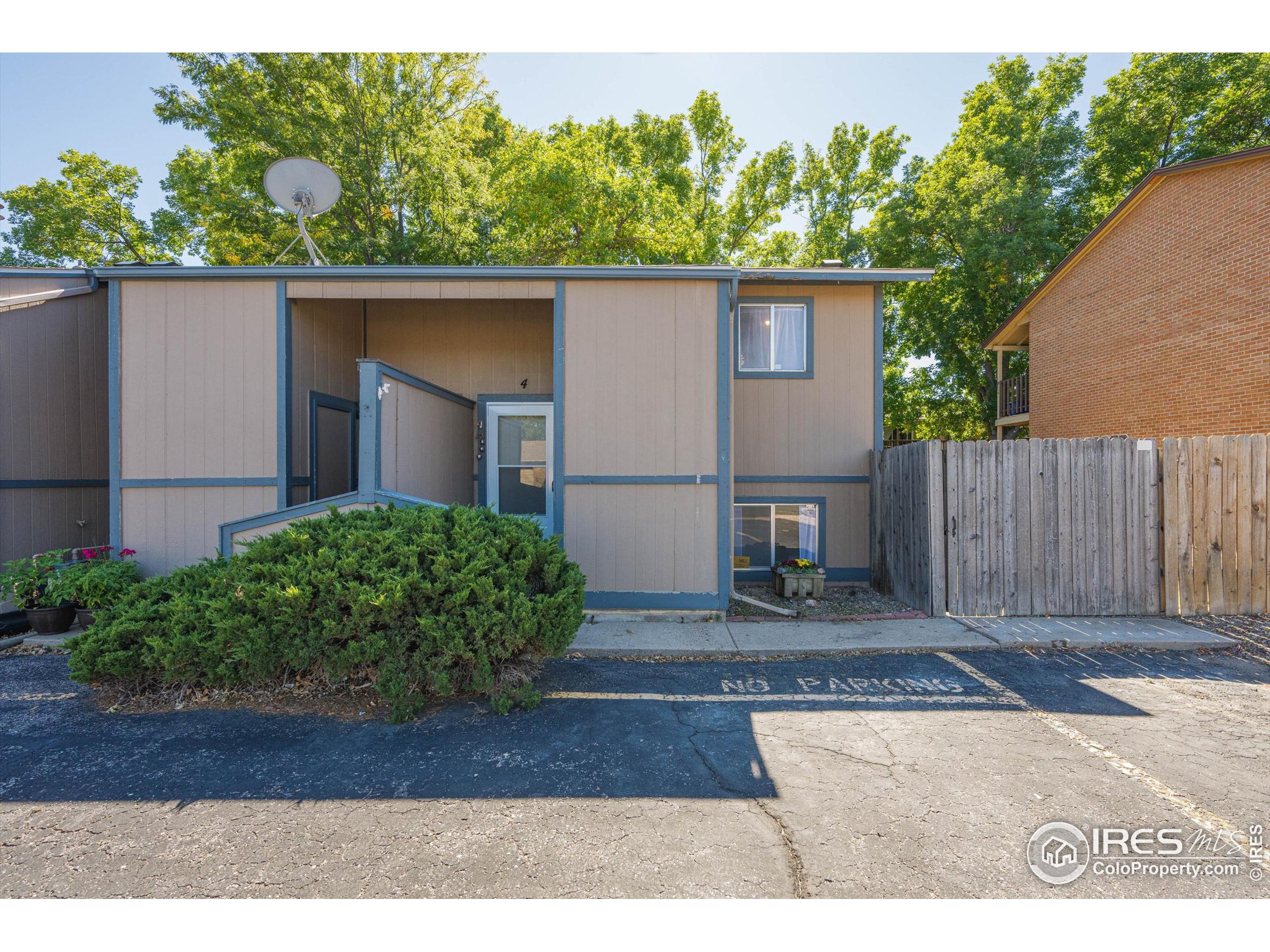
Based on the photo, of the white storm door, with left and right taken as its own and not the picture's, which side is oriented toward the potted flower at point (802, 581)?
left

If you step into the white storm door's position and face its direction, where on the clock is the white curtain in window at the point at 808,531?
The white curtain in window is roughly at 9 o'clock from the white storm door.

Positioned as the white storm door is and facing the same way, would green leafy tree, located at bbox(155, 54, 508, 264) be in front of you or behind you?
behind

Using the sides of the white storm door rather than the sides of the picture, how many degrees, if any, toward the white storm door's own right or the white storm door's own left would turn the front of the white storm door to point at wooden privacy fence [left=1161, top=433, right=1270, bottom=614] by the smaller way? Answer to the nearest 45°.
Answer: approximately 90° to the white storm door's own left
